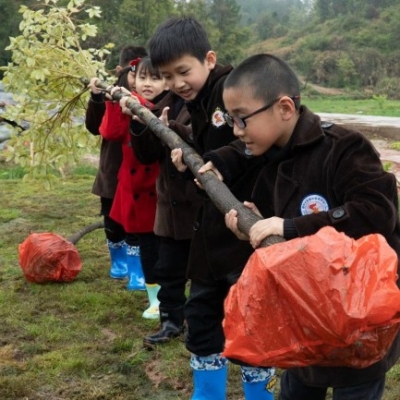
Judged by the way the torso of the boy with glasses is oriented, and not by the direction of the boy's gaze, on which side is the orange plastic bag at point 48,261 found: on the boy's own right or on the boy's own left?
on the boy's own right

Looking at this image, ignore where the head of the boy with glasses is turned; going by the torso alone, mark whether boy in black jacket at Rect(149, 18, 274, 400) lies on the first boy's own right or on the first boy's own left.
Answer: on the first boy's own right

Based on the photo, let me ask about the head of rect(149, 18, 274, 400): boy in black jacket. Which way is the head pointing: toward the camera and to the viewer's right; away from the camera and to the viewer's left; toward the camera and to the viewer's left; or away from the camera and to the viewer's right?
toward the camera and to the viewer's left

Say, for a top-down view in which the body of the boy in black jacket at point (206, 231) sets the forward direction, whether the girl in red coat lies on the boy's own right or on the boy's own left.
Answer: on the boy's own right

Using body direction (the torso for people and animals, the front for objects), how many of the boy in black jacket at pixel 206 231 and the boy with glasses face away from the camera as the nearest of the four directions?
0

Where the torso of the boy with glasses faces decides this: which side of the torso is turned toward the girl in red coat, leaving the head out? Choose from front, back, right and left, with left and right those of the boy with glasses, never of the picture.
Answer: right

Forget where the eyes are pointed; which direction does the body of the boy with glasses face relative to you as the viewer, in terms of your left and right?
facing the viewer and to the left of the viewer

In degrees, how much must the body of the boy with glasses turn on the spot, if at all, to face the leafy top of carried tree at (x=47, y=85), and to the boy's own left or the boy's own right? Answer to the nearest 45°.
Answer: approximately 90° to the boy's own right

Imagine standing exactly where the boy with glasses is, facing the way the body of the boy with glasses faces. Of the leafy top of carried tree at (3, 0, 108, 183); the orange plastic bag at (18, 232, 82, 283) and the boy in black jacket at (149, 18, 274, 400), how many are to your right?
3

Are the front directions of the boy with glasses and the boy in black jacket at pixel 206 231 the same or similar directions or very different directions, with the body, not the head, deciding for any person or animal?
same or similar directions

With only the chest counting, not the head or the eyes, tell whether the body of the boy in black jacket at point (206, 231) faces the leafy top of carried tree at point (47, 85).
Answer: no

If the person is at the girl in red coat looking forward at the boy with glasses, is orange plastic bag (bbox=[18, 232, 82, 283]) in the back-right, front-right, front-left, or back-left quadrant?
back-right

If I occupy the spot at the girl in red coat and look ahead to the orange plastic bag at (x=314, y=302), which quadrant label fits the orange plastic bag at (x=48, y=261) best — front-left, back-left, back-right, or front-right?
back-right

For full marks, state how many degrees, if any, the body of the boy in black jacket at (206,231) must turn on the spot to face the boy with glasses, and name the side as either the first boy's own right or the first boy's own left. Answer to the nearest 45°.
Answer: approximately 90° to the first boy's own left
